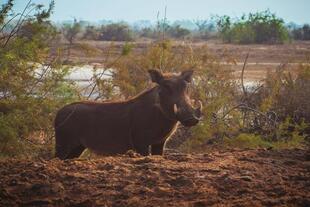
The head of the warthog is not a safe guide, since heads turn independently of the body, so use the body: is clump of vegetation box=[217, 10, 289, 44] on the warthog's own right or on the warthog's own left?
on the warthog's own left

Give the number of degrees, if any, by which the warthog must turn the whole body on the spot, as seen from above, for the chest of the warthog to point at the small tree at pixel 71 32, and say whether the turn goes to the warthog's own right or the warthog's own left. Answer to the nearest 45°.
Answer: approximately 90° to the warthog's own left

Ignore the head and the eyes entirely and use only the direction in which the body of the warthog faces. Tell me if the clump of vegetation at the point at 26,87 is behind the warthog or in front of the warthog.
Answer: behind

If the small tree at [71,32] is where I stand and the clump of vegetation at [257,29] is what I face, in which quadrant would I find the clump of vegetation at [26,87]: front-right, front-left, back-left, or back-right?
back-right

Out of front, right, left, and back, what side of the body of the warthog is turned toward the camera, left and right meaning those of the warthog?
right
